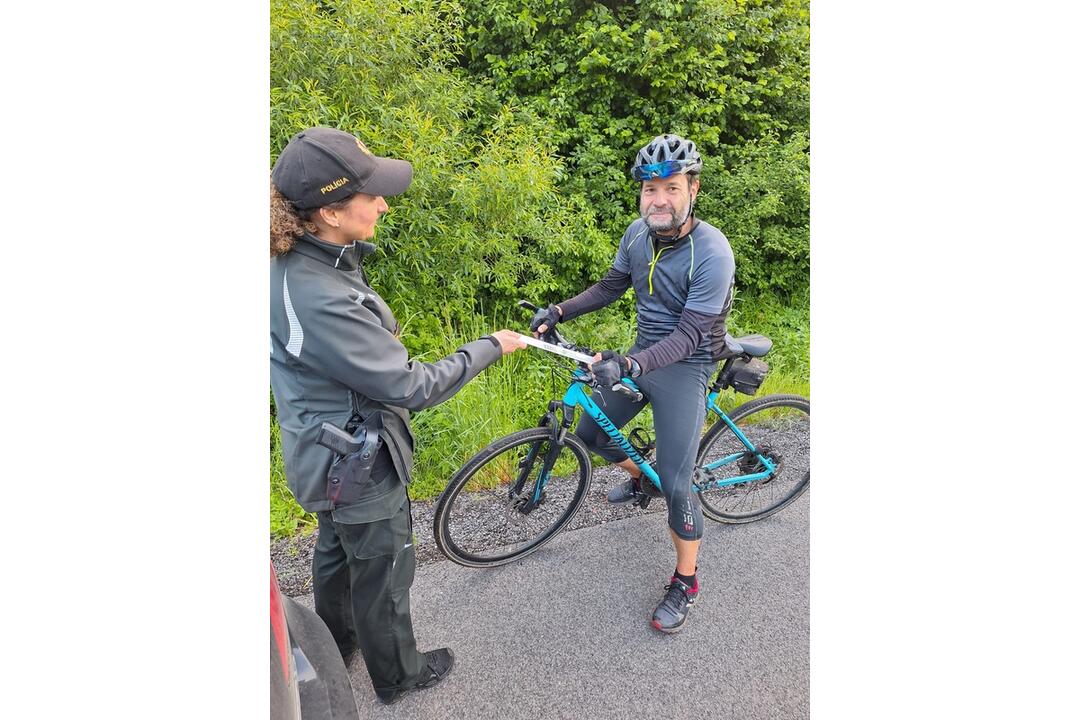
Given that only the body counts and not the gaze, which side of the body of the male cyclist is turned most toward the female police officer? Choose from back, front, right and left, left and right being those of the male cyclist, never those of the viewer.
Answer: front

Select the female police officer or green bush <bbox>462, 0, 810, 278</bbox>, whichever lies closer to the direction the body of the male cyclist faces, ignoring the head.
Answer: the female police officer

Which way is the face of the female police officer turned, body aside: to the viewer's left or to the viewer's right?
to the viewer's right

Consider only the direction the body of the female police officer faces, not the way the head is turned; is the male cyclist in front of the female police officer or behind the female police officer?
in front

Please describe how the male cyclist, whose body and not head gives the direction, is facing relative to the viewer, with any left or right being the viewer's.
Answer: facing the viewer and to the left of the viewer

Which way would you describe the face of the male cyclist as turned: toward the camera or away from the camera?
toward the camera

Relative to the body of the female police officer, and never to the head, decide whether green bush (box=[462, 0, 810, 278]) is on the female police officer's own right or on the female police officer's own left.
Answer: on the female police officer's own left

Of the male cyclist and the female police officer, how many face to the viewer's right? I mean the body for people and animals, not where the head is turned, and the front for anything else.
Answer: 1

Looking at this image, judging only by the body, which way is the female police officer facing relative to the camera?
to the viewer's right
